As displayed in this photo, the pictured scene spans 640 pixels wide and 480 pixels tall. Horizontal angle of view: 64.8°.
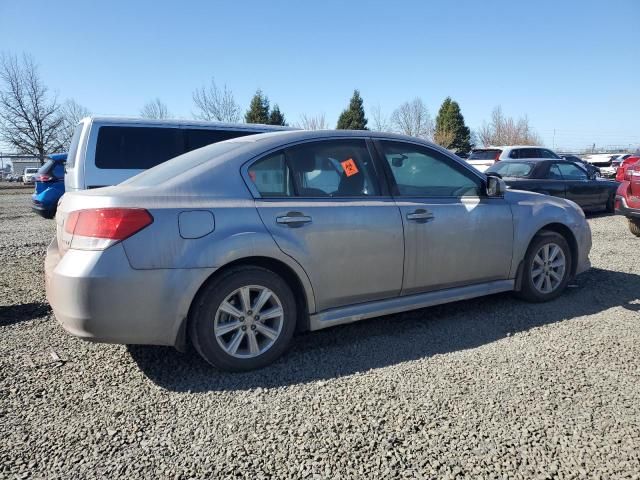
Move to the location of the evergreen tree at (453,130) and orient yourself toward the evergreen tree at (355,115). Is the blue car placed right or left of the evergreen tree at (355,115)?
left

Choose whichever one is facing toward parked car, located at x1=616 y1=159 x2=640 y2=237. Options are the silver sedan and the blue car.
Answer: the silver sedan

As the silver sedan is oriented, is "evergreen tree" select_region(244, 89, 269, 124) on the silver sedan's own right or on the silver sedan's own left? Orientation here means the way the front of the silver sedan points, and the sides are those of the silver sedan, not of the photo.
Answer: on the silver sedan's own left

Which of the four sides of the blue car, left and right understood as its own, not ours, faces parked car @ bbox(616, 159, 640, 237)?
right

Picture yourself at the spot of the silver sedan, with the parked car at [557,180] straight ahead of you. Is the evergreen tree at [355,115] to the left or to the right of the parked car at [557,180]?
left

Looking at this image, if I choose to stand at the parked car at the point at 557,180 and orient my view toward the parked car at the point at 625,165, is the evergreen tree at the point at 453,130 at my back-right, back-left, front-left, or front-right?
back-left

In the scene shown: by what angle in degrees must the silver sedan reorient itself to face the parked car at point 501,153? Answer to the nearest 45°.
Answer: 0° — it already faces it

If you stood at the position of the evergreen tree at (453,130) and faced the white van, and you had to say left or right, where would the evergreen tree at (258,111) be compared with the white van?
right

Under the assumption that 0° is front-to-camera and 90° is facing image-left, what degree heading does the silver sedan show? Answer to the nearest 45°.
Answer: approximately 225°

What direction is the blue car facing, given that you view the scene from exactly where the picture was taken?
facing away from the viewer and to the right of the viewer
